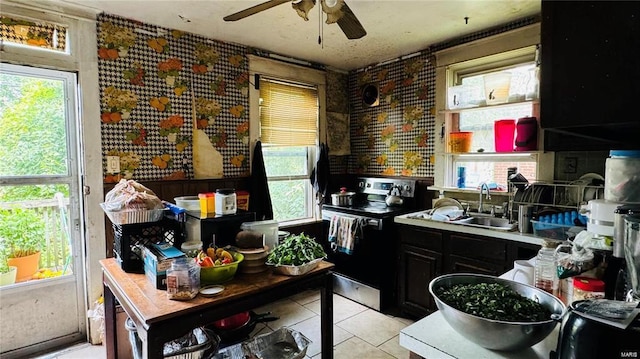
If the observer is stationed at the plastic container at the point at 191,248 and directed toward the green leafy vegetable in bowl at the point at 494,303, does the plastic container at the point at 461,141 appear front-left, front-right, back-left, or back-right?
front-left

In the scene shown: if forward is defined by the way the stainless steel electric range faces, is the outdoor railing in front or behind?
in front

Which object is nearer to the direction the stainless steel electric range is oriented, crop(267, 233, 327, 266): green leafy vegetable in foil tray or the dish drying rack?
the green leafy vegetable in foil tray

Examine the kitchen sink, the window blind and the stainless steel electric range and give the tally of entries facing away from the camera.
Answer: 0

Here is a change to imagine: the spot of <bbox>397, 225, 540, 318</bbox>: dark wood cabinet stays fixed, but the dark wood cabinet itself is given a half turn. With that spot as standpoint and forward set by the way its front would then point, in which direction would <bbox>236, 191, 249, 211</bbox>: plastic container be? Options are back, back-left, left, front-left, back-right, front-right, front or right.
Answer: back-left

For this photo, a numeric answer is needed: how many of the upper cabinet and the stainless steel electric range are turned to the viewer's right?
0

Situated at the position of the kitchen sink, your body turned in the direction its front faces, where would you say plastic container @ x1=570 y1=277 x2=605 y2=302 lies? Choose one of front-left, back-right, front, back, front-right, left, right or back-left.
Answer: front-left

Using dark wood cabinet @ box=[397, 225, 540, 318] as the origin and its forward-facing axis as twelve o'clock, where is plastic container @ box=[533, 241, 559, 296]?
The plastic container is roughly at 10 o'clock from the dark wood cabinet.

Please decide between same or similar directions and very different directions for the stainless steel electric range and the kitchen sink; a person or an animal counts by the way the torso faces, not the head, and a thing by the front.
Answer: same or similar directions

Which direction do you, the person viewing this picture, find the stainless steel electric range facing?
facing the viewer and to the left of the viewer

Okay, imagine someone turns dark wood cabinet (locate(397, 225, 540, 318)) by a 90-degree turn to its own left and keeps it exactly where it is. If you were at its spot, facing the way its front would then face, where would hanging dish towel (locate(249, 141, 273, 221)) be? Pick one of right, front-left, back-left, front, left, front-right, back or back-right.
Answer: back-right

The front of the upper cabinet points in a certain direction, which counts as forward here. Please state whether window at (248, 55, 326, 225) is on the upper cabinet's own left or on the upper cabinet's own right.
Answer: on the upper cabinet's own right
